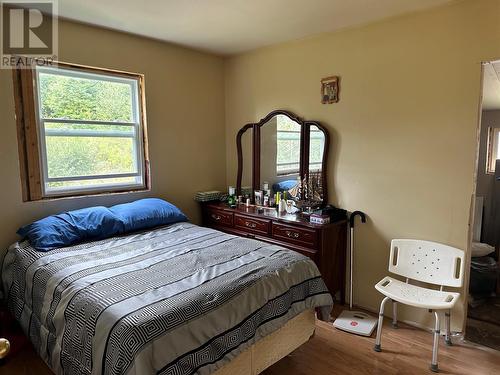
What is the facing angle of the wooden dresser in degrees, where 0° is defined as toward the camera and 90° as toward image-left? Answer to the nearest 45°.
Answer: approximately 45°

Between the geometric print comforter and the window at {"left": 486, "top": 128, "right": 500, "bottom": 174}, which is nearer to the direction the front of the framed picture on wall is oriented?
the geometric print comforter

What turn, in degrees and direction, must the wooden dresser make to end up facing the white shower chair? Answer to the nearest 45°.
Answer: approximately 90° to its left
